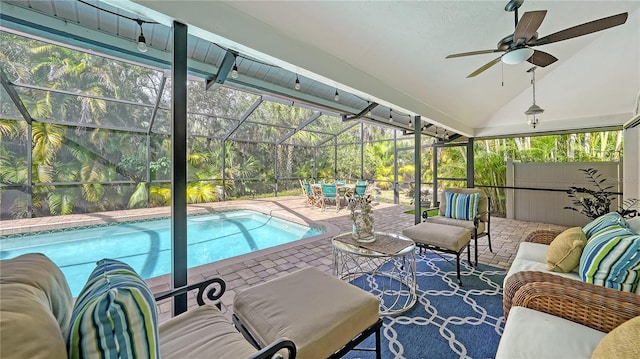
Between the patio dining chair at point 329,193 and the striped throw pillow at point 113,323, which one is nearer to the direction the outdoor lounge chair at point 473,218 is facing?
the striped throw pillow

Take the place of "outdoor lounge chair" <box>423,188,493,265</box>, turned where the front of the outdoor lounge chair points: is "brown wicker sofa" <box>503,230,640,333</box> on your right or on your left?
on your left

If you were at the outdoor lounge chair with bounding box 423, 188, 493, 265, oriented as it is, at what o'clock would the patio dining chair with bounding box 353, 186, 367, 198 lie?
The patio dining chair is roughly at 5 o'clock from the outdoor lounge chair.

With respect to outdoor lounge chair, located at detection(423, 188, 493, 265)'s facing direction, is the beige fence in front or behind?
behind

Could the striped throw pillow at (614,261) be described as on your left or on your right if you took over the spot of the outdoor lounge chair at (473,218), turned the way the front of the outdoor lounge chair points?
on your left

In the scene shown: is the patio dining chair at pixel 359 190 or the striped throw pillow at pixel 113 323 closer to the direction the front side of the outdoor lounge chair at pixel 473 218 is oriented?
the striped throw pillow

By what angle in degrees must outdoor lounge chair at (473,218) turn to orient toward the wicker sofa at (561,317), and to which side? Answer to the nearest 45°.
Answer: approximately 45° to its left

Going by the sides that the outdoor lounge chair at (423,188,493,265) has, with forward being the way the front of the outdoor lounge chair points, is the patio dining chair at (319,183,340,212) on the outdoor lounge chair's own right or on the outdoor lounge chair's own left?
on the outdoor lounge chair's own right
